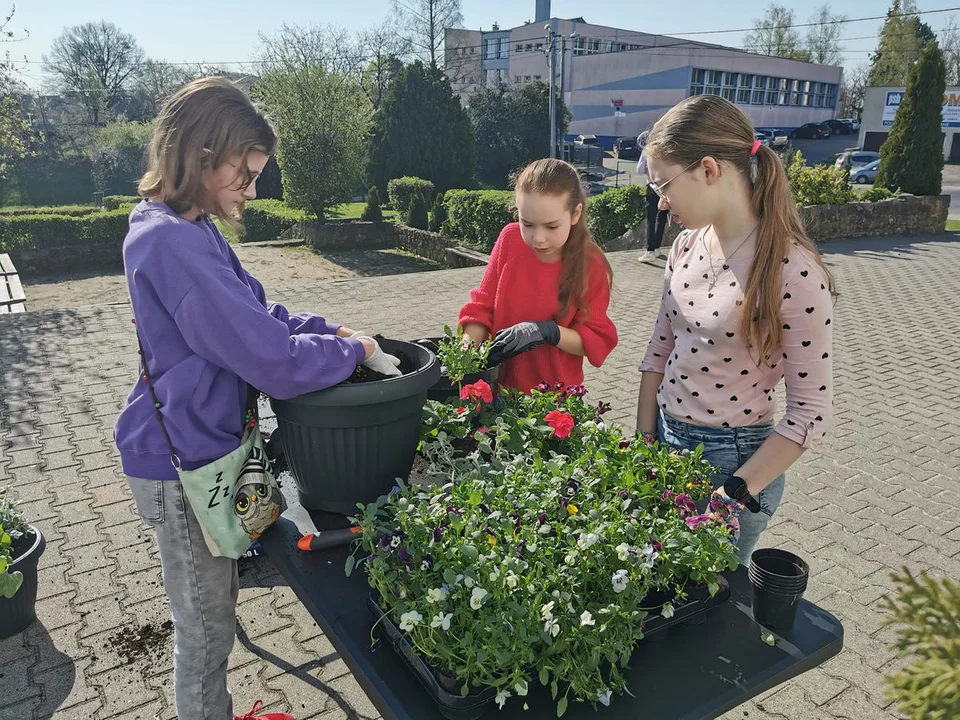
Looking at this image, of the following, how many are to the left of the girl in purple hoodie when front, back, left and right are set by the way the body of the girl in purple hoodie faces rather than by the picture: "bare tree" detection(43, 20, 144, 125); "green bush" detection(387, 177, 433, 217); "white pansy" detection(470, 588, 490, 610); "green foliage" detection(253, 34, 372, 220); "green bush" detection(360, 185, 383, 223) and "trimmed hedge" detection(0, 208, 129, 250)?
5

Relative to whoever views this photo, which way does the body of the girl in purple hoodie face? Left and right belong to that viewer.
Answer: facing to the right of the viewer

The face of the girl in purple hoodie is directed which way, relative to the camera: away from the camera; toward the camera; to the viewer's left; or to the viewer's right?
to the viewer's right

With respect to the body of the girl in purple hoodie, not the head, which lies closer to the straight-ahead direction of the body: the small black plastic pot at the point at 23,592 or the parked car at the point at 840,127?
the parked car

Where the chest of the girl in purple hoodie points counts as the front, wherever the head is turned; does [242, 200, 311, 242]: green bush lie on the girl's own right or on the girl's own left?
on the girl's own left

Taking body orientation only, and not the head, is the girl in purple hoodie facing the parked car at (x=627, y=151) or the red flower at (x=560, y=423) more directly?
the red flower

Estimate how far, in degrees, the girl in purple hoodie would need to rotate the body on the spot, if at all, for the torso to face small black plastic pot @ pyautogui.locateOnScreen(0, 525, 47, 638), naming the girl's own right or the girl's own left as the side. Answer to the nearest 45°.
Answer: approximately 135° to the girl's own left

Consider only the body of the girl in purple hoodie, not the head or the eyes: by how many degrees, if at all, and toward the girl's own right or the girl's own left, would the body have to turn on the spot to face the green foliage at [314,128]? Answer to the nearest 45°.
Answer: approximately 90° to the girl's own left

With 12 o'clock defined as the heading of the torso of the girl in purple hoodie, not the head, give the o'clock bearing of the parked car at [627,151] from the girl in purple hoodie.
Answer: The parked car is roughly at 10 o'clock from the girl in purple hoodie.
